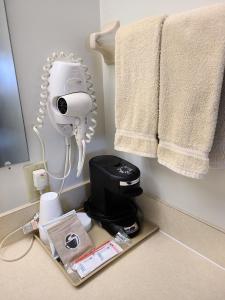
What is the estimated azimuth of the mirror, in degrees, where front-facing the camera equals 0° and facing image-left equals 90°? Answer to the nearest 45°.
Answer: approximately 315°

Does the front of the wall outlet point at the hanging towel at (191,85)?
yes
